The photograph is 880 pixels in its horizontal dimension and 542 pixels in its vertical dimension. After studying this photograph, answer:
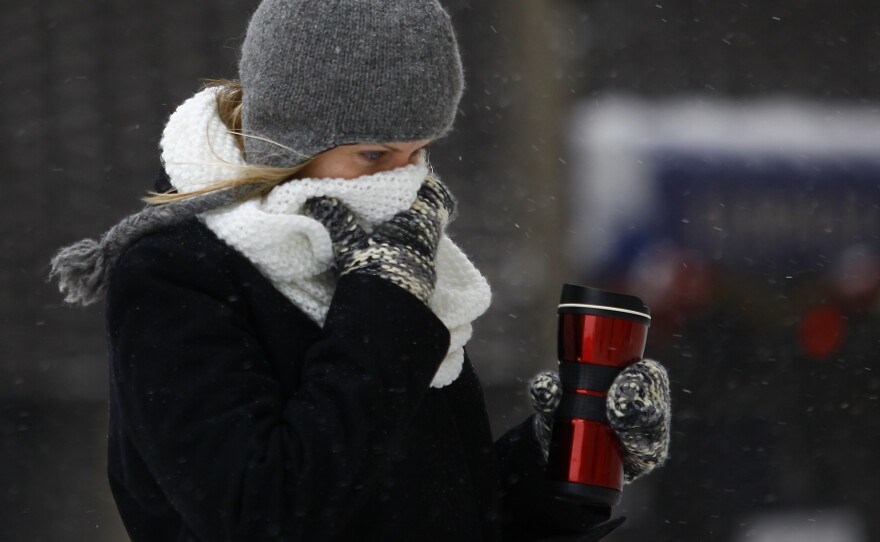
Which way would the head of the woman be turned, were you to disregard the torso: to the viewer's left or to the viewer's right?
to the viewer's right

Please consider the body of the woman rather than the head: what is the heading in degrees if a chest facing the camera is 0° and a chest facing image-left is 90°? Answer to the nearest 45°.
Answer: approximately 315°
